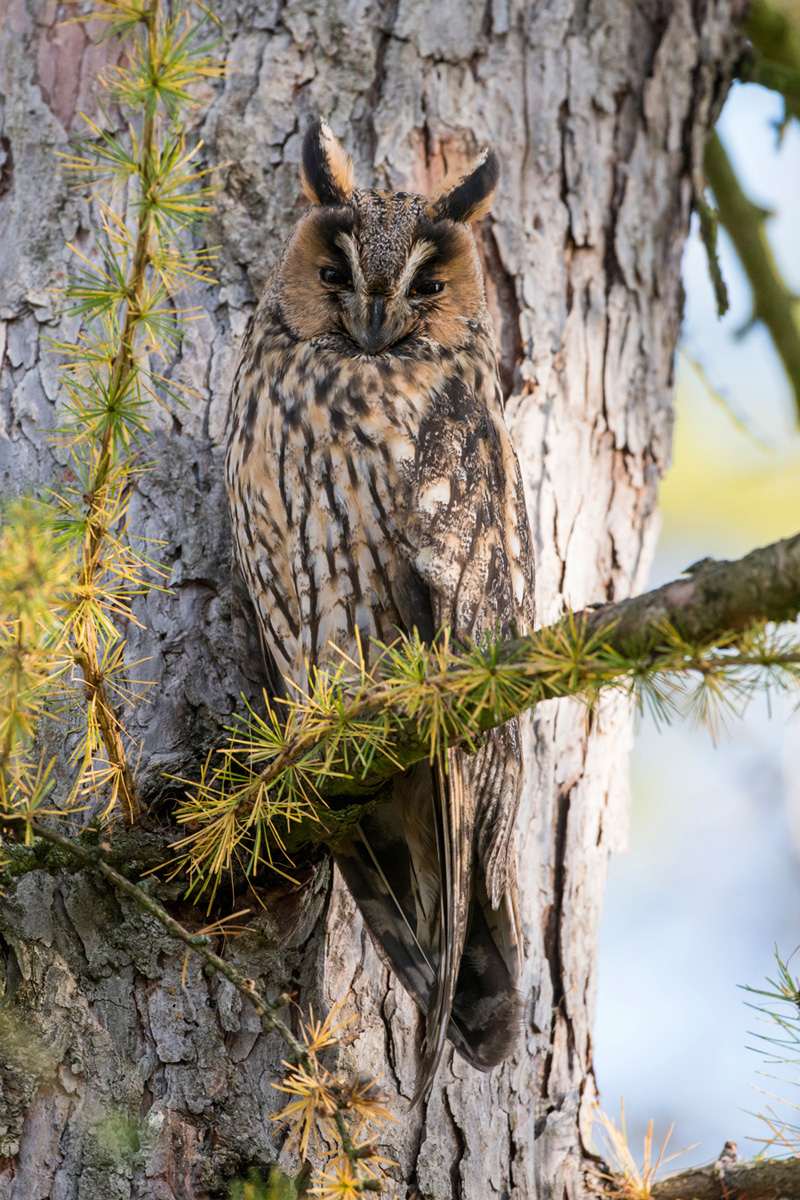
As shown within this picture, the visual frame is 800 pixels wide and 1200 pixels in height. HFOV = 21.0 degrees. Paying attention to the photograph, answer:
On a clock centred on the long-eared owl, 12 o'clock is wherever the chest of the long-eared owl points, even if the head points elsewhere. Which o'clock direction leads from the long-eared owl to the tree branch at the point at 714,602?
The tree branch is roughly at 10 o'clock from the long-eared owl.

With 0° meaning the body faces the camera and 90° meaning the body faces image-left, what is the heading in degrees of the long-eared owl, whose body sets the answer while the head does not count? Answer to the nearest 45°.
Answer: approximately 45°

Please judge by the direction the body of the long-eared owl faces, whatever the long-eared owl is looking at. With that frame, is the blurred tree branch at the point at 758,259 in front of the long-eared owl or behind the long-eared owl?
behind
